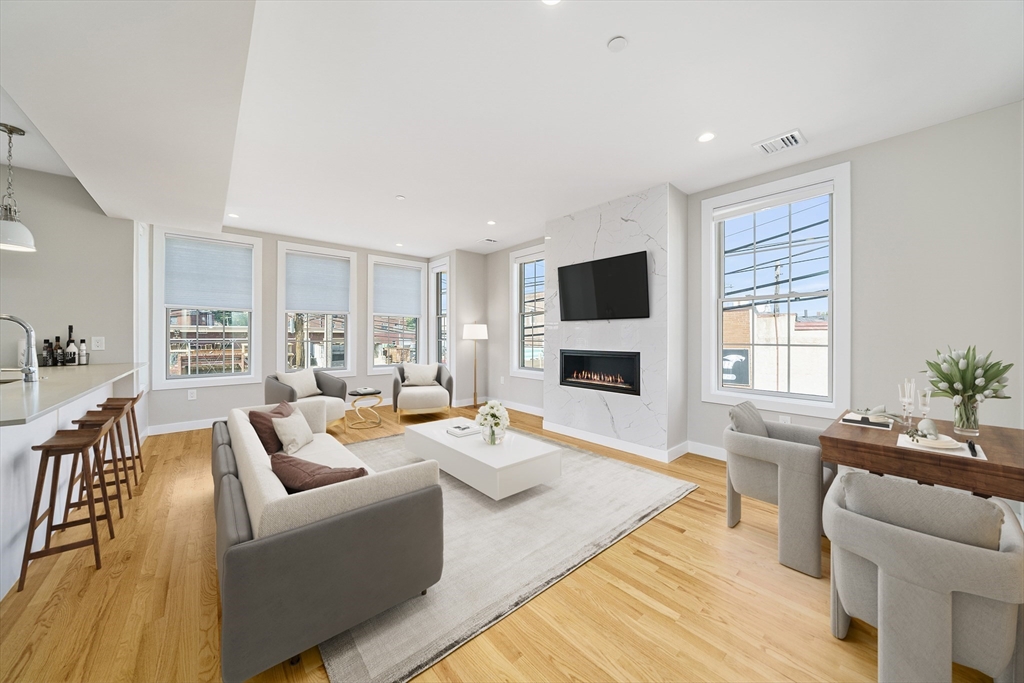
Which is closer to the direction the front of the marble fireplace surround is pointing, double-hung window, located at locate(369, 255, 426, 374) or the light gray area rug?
the light gray area rug

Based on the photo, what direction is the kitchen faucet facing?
to the viewer's left

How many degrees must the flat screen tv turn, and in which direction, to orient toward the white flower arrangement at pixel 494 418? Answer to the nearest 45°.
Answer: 0° — it already faces it

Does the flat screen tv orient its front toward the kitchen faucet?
yes

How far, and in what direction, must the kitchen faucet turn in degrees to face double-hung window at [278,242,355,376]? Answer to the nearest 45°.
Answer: approximately 135° to its right

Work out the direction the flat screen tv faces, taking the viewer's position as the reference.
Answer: facing the viewer and to the left of the viewer

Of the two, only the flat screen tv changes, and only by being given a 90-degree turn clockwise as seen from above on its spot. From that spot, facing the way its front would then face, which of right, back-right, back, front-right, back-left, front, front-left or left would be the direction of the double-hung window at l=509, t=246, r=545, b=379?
front

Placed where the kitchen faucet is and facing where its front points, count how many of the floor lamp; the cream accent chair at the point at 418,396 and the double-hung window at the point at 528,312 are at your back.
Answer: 3

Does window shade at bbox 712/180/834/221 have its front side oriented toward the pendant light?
yes

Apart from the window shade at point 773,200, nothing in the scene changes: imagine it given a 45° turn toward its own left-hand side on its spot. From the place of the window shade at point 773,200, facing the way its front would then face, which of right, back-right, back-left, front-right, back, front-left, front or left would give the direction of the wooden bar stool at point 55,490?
front-right

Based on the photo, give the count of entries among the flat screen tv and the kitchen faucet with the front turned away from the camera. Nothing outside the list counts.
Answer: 0

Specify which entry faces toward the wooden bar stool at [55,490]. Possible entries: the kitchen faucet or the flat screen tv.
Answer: the flat screen tv

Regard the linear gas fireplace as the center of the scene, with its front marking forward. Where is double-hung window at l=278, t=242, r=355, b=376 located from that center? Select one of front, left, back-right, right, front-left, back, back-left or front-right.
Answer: front-right

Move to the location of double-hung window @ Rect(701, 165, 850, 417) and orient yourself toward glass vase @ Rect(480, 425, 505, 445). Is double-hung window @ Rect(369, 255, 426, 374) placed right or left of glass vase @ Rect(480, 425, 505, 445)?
right

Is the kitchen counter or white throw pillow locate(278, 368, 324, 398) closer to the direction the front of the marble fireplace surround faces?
the kitchen counter

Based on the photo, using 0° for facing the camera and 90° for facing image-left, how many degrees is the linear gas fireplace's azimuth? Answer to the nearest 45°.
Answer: approximately 45°
